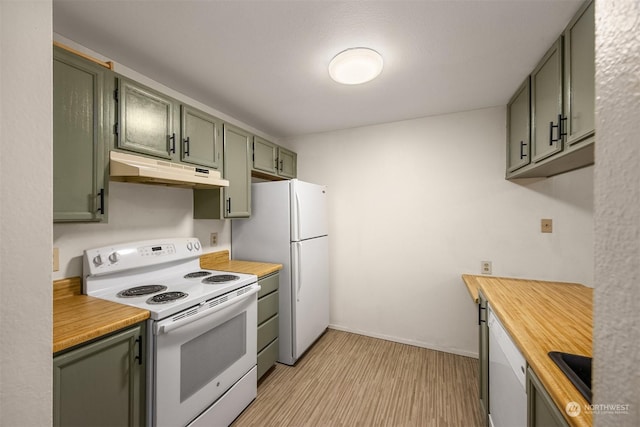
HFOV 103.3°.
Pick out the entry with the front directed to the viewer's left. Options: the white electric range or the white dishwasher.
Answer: the white dishwasher

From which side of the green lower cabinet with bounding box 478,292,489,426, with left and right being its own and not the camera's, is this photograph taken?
left

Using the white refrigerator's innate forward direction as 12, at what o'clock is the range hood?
The range hood is roughly at 3 o'clock from the white refrigerator.

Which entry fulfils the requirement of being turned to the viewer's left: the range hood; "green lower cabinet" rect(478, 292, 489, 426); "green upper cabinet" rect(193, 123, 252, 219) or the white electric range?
the green lower cabinet

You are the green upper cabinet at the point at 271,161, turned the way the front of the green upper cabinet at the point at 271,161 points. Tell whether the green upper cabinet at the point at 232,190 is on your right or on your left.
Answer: on your right

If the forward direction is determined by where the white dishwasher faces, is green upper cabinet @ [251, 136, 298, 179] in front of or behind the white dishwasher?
in front

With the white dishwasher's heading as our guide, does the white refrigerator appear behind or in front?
in front

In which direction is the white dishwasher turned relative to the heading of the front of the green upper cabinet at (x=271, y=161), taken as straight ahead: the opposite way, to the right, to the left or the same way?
the opposite way

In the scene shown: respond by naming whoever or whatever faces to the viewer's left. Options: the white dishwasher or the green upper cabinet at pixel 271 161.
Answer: the white dishwasher

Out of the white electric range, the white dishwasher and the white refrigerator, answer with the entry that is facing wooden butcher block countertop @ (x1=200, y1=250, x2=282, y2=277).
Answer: the white dishwasher

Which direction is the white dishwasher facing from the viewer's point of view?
to the viewer's left

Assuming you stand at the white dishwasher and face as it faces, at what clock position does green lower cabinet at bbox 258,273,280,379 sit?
The green lower cabinet is roughly at 12 o'clock from the white dishwasher.
